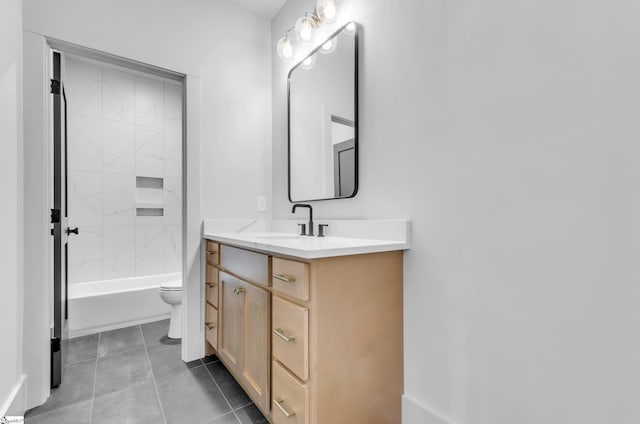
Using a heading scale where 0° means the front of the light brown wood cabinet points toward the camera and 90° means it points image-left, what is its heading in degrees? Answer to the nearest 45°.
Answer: approximately 45°

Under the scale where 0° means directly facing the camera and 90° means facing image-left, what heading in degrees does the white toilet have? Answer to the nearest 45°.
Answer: approximately 90°

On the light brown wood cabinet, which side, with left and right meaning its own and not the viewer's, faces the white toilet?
right
